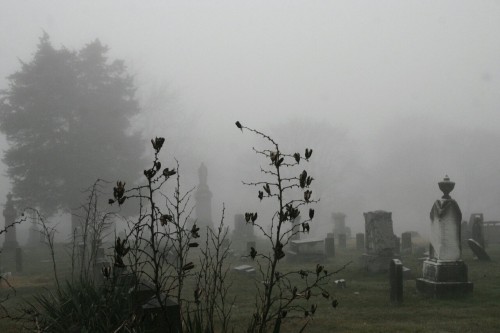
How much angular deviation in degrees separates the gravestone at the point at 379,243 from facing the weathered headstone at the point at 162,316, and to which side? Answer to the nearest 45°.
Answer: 0° — it already faces it

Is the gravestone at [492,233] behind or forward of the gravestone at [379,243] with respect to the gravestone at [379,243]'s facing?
behind

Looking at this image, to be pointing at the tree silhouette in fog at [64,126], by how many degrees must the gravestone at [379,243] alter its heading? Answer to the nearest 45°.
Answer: approximately 135° to its right

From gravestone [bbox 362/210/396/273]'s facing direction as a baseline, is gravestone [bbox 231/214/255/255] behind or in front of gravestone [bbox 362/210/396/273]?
behind

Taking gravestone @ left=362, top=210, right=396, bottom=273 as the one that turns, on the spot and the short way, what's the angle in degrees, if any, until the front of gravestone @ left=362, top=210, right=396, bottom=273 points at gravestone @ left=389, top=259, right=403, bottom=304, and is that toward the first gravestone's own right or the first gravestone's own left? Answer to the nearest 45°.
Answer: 0° — it already faces it

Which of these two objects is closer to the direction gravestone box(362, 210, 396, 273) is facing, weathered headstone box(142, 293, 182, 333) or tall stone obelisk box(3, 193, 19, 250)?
the weathered headstone

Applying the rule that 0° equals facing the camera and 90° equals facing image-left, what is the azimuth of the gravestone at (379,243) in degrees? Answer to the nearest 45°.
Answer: approximately 0°

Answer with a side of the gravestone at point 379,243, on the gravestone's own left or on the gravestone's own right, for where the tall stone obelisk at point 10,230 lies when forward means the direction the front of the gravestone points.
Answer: on the gravestone's own right
